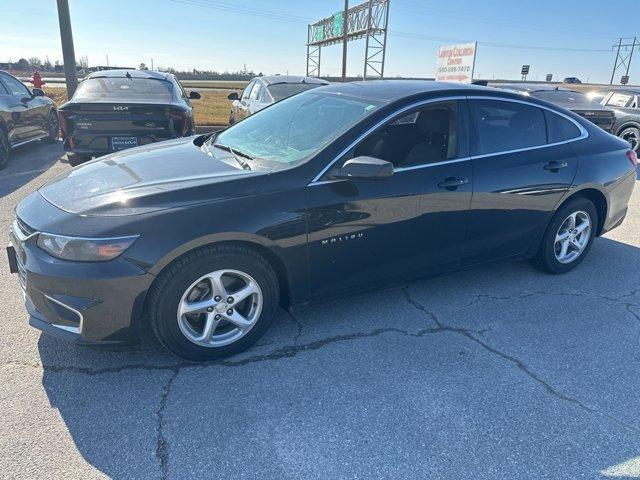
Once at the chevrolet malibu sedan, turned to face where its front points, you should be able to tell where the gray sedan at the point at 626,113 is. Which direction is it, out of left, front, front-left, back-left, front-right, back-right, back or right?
back

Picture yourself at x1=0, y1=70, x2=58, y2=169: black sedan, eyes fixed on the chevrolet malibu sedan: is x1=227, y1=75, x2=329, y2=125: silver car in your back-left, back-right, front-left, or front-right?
front-left

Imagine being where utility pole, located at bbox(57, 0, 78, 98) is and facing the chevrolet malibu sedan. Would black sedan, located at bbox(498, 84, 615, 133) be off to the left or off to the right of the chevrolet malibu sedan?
left

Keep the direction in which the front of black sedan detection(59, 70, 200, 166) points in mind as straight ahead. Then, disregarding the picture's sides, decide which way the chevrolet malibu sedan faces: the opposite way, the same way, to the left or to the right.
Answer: to the left

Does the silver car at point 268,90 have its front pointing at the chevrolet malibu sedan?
no

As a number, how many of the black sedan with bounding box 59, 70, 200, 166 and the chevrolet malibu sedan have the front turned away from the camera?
1

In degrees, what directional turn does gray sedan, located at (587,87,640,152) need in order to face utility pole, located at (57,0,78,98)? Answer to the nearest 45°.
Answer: approximately 90° to its left

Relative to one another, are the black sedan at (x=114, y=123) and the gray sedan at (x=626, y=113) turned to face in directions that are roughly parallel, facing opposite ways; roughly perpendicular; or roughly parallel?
roughly parallel

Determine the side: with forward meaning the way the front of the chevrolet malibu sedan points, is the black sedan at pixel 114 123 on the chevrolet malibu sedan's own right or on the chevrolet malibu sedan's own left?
on the chevrolet malibu sedan's own right

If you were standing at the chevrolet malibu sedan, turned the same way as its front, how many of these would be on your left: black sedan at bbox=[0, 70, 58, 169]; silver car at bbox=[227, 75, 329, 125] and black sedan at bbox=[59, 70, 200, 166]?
0

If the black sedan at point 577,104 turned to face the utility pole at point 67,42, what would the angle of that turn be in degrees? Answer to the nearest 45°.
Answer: approximately 45° to its left

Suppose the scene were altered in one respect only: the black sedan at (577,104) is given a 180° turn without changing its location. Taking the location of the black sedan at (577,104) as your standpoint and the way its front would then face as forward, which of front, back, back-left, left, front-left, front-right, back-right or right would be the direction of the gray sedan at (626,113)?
left

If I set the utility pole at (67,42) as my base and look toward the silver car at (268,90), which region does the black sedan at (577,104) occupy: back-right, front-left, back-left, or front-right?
front-left

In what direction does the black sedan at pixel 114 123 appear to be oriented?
away from the camera

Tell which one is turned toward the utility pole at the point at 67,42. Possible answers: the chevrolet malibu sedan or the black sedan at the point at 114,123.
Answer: the black sedan

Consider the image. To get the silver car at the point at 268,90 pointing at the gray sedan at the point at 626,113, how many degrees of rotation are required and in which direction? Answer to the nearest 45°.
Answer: approximately 135° to its right

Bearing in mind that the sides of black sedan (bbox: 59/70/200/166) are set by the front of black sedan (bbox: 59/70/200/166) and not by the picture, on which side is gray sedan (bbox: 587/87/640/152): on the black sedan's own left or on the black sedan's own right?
on the black sedan's own right

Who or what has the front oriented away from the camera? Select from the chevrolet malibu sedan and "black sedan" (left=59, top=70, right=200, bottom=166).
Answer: the black sedan
